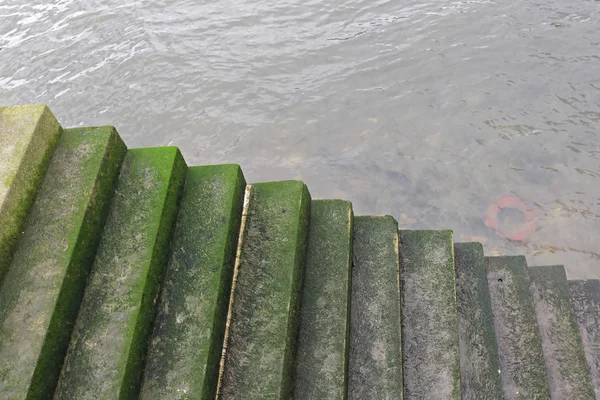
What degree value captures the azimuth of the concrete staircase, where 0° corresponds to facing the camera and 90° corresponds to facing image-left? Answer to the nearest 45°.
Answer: approximately 270°
